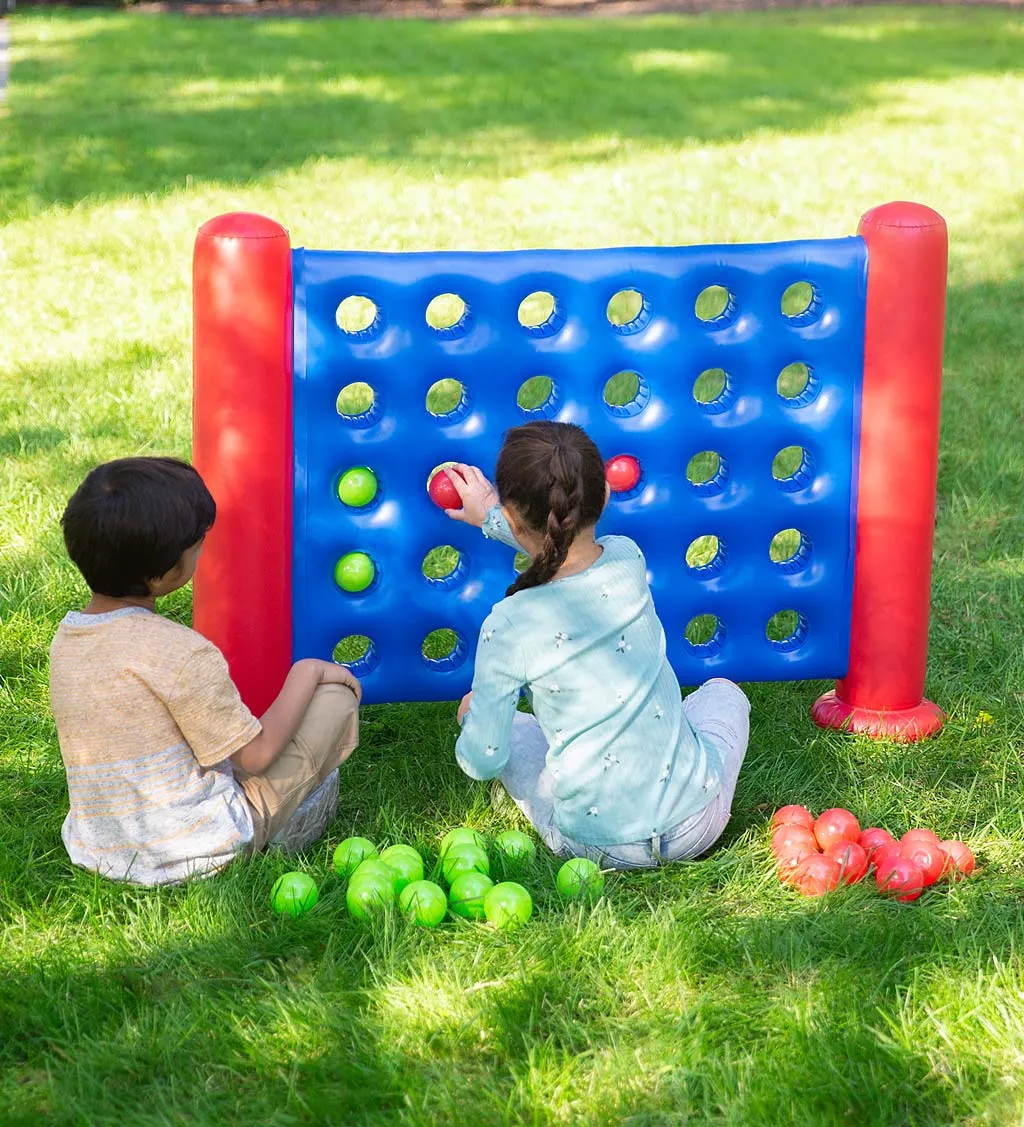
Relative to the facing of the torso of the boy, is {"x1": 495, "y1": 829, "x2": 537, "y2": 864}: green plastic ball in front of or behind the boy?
in front

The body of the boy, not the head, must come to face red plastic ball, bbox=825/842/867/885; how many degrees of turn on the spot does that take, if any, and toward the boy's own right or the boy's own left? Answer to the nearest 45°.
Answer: approximately 45° to the boy's own right

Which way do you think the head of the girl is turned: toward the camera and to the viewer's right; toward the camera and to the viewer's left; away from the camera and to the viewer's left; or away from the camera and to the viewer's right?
away from the camera and to the viewer's left

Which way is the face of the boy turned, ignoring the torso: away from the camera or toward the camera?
away from the camera

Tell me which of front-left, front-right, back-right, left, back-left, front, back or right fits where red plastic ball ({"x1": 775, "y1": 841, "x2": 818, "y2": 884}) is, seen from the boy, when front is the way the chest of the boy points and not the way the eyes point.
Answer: front-right

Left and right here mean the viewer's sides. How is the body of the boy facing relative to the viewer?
facing away from the viewer and to the right of the viewer
